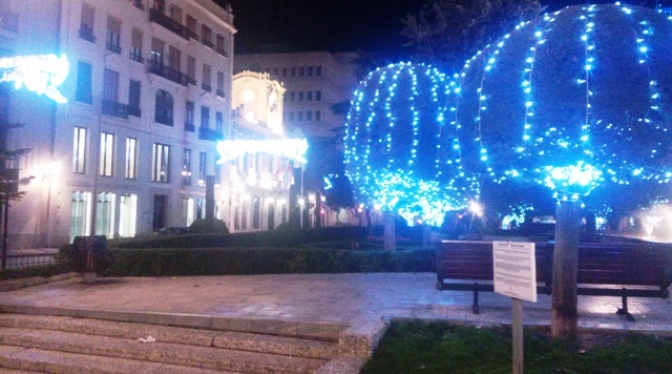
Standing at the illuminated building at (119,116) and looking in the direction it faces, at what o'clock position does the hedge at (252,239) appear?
The hedge is roughly at 1 o'clock from the illuminated building.

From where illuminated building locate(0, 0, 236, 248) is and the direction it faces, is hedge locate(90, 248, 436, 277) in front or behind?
in front

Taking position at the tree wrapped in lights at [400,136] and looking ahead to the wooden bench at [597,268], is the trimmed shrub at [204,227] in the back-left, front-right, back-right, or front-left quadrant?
back-right

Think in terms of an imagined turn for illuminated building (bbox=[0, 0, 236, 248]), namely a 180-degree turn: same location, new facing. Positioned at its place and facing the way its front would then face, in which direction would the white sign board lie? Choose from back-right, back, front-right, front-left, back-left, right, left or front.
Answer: back-left

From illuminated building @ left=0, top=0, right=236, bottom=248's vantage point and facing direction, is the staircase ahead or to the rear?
ahead

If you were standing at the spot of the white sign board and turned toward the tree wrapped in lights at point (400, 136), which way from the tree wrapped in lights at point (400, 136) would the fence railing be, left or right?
left

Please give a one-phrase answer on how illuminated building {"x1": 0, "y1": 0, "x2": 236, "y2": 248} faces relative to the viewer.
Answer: facing the viewer and to the right of the viewer

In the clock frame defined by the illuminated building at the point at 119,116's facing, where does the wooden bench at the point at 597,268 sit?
The wooden bench is roughly at 1 o'clock from the illuminated building.

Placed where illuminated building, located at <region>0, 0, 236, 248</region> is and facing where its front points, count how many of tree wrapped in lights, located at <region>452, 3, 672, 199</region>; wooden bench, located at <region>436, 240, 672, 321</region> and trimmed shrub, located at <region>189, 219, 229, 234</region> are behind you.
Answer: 0

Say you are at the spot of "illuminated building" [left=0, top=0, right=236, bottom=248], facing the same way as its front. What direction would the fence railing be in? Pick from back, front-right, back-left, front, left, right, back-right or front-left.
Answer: front-right

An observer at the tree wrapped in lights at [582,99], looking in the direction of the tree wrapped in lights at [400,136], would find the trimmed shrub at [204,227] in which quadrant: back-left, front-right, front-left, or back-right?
front-left

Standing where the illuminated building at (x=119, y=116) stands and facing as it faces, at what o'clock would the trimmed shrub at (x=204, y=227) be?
The trimmed shrub is roughly at 1 o'clock from the illuminated building.
